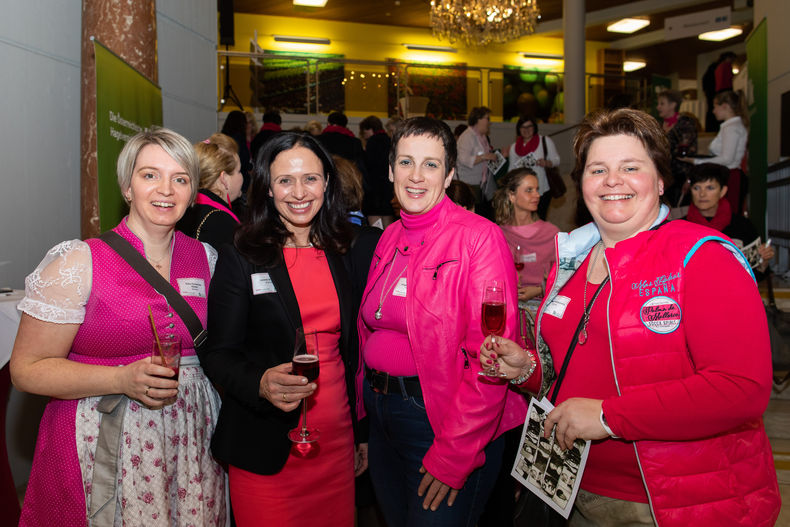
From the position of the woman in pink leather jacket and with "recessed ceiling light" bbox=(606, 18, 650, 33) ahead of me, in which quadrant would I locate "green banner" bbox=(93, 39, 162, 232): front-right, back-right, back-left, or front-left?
front-left

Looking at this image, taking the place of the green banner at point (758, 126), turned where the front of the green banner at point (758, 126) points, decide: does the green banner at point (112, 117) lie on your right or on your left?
on your left

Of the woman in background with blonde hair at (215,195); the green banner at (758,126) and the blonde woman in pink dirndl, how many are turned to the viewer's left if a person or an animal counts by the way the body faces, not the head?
1

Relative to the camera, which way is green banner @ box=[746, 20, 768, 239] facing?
to the viewer's left

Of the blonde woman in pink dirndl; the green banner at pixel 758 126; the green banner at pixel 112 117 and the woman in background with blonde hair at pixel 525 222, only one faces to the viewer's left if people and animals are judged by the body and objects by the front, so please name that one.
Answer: the green banner at pixel 758 126

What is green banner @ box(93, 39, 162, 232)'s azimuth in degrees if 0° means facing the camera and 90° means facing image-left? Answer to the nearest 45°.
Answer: approximately 315°

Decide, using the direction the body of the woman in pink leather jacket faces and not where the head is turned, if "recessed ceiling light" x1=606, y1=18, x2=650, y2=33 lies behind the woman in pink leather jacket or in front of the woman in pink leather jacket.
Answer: behind
